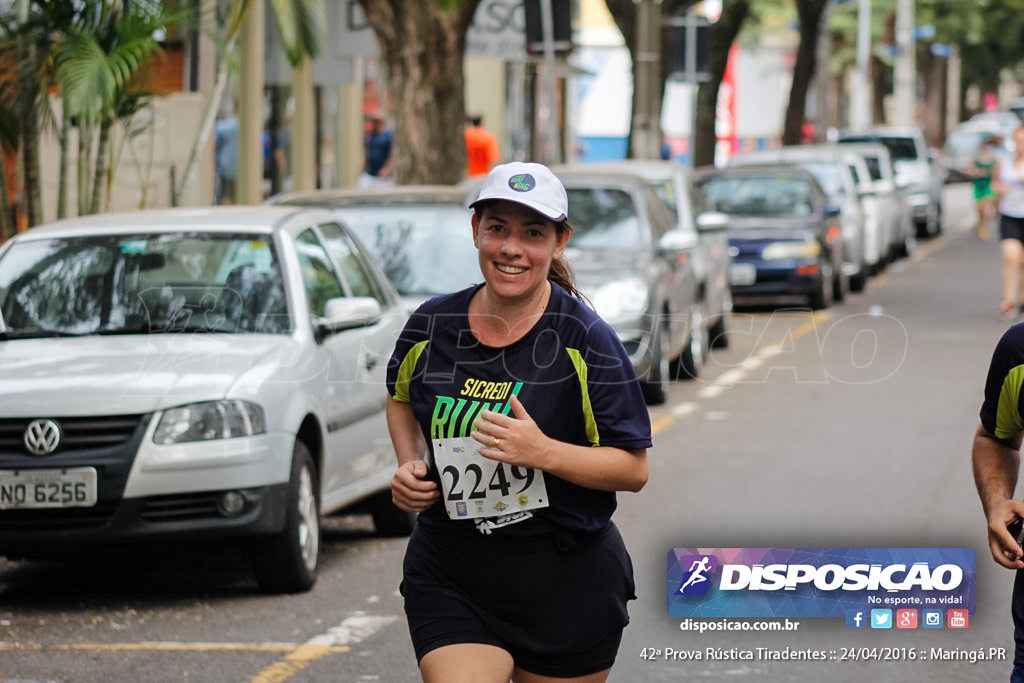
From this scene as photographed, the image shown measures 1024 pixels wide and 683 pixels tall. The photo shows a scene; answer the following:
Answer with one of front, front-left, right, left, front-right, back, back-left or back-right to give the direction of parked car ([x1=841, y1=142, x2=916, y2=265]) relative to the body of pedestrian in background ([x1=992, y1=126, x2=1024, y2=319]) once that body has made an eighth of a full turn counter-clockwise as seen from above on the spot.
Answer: back-left

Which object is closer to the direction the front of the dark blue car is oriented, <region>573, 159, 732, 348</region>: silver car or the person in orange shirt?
the silver car

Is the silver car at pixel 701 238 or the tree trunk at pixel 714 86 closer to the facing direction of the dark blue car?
the silver car

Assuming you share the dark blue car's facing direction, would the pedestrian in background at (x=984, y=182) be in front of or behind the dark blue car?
behind

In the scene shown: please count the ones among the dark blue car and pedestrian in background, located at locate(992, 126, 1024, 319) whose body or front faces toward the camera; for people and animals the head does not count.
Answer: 2

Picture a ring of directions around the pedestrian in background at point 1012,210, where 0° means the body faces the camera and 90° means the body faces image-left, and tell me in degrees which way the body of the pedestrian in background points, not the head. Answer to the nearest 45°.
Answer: approximately 0°

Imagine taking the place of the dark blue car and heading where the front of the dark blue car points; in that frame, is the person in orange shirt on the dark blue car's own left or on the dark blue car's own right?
on the dark blue car's own right

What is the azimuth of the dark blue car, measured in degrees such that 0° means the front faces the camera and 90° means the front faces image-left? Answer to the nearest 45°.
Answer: approximately 0°

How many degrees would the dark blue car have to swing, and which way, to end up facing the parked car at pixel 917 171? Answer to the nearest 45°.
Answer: approximately 180°

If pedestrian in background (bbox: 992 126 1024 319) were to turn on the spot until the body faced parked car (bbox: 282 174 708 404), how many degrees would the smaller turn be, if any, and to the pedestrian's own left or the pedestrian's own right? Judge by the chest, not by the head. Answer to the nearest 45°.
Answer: approximately 45° to the pedestrian's own right

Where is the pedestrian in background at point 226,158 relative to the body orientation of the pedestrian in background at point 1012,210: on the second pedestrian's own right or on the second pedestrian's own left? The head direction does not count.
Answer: on the second pedestrian's own right
